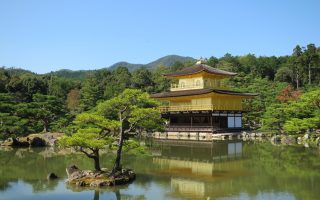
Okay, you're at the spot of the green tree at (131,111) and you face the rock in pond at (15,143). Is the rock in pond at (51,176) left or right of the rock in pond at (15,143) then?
left

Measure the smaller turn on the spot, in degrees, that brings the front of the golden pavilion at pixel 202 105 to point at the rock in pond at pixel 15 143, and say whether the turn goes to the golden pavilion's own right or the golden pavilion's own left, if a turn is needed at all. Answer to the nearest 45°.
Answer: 0° — it already faces it

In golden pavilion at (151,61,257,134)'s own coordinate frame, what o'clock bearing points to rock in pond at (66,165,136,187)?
The rock in pond is roughly at 11 o'clock from the golden pavilion.

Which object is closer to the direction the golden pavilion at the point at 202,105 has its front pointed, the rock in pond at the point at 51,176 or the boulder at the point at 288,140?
the rock in pond

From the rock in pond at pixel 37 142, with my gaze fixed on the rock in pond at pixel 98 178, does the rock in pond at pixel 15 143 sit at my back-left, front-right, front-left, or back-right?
back-right

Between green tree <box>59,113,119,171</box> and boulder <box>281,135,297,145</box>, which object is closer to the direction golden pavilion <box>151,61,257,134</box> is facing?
the green tree

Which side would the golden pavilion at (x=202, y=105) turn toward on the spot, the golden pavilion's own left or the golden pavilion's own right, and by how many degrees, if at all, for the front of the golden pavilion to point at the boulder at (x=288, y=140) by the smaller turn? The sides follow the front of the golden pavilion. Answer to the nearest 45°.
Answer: approximately 90° to the golden pavilion's own left

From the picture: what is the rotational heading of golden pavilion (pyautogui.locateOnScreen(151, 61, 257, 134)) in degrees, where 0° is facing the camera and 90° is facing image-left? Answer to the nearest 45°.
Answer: approximately 45°

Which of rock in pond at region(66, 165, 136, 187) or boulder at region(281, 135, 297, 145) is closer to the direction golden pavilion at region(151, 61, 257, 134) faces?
the rock in pond

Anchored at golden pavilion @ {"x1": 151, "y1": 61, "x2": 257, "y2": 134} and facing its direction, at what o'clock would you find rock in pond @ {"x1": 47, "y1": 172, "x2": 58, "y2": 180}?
The rock in pond is roughly at 11 o'clock from the golden pavilion.

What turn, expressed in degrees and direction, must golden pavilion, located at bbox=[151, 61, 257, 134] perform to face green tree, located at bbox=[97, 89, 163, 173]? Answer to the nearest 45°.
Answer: approximately 45° to its left
